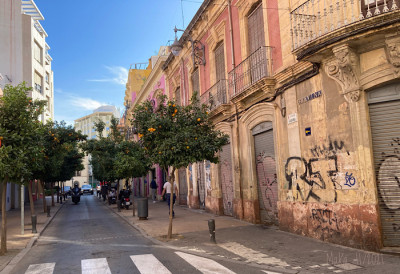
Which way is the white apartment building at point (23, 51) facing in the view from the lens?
facing to the right of the viewer

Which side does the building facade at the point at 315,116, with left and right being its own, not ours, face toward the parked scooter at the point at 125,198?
right

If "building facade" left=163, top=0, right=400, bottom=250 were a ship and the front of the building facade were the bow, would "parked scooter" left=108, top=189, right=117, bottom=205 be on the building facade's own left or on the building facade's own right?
on the building facade's own right

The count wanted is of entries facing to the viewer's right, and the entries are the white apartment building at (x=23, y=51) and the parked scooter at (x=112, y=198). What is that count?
1

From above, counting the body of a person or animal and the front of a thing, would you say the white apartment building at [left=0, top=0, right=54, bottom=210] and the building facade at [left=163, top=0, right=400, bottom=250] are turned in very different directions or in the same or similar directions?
very different directions

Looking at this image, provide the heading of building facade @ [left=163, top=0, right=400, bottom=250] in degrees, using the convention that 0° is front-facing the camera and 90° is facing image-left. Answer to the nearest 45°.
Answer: approximately 45°
